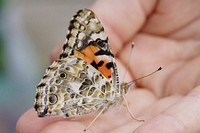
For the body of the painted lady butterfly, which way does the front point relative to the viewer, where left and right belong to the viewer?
facing to the right of the viewer
